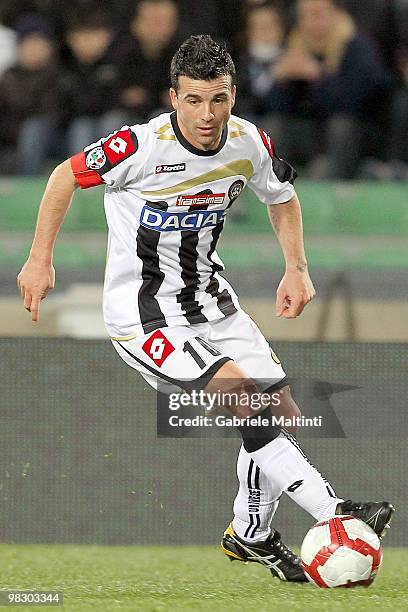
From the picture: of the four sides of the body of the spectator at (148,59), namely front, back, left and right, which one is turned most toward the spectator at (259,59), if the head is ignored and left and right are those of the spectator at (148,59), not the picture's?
left

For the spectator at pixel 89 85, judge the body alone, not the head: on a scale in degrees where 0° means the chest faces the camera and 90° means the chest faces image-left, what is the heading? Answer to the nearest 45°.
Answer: approximately 0°

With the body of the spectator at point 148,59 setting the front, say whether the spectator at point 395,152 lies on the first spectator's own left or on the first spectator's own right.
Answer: on the first spectator's own left

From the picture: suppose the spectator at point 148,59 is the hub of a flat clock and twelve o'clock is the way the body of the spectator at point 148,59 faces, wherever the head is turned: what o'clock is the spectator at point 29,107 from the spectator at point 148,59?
the spectator at point 29,107 is roughly at 3 o'clock from the spectator at point 148,59.

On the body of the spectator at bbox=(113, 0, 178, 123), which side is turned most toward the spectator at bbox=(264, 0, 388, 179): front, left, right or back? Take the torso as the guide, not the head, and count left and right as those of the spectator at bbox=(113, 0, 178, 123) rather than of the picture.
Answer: left

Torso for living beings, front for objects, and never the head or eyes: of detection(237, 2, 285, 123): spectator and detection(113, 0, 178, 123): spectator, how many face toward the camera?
2

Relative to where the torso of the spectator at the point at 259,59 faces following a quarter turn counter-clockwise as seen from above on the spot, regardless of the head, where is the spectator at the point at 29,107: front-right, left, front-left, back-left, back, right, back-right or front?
back

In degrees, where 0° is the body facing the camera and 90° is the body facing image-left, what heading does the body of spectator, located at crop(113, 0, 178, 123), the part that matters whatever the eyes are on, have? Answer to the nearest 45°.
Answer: approximately 0°
